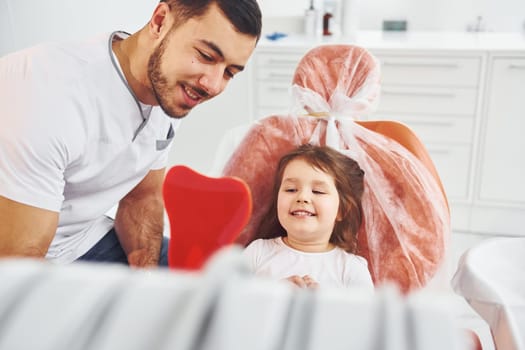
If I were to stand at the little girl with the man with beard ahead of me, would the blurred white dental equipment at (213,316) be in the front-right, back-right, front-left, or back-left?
front-left

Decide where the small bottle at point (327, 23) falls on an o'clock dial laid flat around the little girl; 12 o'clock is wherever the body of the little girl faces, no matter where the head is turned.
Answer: The small bottle is roughly at 6 o'clock from the little girl.

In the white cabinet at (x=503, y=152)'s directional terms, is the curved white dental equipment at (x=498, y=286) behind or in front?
in front

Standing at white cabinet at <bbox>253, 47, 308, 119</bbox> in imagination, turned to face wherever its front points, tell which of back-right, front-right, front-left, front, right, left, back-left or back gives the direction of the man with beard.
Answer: front

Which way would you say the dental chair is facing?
toward the camera

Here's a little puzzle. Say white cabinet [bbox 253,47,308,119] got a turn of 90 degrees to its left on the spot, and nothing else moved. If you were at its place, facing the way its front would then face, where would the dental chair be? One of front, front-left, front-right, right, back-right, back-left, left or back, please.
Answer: right

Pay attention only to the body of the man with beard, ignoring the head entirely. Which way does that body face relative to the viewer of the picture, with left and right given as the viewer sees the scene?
facing the viewer and to the right of the viewer

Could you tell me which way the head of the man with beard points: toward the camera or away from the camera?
toward the camera

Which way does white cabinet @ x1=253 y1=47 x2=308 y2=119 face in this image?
toward the camera

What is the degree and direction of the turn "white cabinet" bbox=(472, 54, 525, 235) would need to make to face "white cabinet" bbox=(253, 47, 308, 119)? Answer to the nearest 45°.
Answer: approximately 90° to its right

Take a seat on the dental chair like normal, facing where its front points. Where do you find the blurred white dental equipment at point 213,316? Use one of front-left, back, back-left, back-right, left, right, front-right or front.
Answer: front

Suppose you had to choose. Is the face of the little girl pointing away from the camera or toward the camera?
toward the camera

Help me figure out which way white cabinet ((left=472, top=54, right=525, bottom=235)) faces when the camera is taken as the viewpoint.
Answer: facing the viewer
